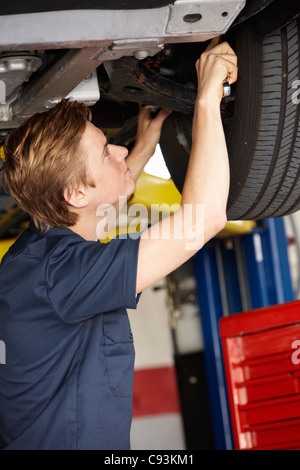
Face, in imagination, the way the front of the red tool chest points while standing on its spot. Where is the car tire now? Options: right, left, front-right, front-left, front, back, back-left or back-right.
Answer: front

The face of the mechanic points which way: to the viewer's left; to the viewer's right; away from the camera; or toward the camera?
to the viewer's right

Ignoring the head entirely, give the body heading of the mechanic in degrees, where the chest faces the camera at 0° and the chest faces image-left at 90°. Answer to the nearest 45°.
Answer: approximately 270°

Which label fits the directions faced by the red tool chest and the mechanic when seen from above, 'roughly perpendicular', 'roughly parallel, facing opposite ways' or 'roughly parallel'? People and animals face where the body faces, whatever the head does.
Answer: roughly perpendicular

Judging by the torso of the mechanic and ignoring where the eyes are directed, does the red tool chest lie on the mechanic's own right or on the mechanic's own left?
on the mechanic's own left

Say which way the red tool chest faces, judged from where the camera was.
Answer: facing the viewer

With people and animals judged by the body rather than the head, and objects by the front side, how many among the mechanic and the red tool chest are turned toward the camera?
1

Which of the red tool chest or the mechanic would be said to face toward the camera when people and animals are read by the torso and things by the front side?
the red tool chest
